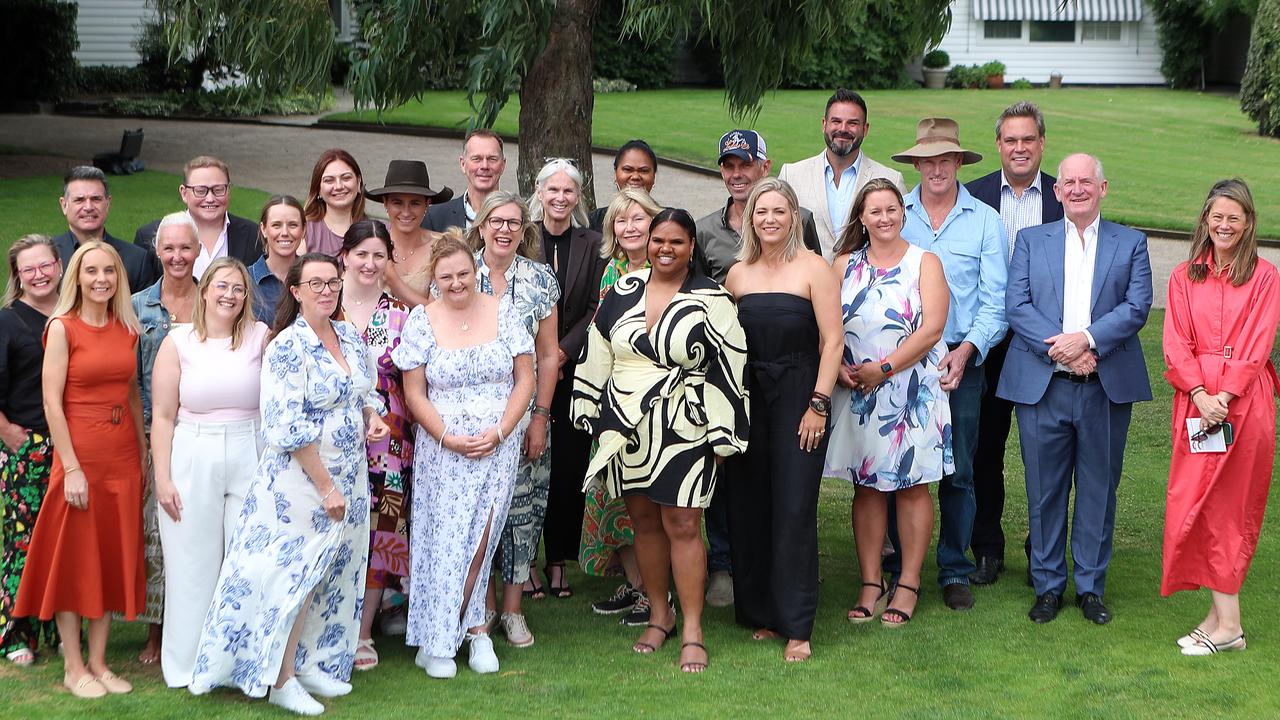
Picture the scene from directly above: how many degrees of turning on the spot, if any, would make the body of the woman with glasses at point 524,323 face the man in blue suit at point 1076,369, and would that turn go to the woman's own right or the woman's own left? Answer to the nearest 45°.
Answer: approximately 90° to the woman's own left

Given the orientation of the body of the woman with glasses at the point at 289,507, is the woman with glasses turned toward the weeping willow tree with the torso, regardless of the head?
no

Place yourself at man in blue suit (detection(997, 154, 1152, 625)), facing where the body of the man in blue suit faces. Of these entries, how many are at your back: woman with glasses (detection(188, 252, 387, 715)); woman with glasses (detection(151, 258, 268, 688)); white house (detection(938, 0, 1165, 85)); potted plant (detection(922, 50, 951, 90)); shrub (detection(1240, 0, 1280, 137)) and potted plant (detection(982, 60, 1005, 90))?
4

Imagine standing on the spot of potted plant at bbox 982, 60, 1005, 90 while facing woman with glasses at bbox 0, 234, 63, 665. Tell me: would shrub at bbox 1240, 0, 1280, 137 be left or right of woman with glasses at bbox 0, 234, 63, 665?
left

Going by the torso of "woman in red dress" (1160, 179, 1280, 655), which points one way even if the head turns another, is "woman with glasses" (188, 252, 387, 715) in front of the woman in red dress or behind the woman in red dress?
in front

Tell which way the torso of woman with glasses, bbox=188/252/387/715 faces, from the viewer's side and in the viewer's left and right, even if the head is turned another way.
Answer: facing the viewer and to the right of the viewer

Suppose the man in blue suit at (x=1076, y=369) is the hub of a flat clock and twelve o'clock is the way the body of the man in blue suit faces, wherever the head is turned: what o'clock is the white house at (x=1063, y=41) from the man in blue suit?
The white house is roughly at 6 o'clock from the man in blue suit.

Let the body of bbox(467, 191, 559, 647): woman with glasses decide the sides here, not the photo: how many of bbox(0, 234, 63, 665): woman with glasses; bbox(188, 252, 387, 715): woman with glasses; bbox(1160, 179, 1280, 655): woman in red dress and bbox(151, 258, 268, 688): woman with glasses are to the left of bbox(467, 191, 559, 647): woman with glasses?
1

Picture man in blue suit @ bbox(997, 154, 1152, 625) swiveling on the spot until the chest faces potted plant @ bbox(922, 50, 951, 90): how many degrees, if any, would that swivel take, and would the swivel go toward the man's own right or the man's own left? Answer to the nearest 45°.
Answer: approximately 180°

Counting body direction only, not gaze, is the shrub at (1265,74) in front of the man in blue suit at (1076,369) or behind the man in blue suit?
behind

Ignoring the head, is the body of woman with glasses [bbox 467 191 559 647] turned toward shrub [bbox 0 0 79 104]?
no

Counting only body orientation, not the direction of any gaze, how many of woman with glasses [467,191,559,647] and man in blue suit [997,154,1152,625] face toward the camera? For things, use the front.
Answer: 2

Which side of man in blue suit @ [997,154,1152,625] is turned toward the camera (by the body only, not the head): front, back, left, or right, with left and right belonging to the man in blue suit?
front

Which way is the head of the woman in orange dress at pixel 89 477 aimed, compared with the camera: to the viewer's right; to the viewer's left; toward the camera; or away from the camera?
toward the camera

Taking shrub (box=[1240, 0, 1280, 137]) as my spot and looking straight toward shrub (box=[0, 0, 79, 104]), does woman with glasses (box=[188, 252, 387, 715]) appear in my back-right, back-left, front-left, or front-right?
front-left

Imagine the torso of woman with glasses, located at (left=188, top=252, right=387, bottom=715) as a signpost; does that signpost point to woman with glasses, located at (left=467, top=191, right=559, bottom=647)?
no

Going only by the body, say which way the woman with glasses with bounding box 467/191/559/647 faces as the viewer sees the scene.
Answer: toward the camera
